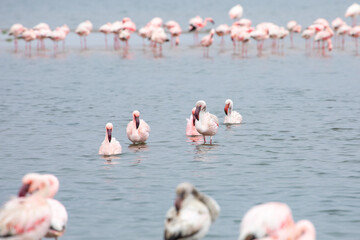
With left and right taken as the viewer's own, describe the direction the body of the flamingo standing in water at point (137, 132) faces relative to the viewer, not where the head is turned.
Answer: facing the viewer

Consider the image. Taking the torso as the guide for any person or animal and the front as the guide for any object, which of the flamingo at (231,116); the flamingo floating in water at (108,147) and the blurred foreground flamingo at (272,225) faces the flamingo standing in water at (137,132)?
the flamingo

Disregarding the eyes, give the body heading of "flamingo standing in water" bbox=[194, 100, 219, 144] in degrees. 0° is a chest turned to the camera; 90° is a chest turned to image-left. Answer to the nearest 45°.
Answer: approximately 45°

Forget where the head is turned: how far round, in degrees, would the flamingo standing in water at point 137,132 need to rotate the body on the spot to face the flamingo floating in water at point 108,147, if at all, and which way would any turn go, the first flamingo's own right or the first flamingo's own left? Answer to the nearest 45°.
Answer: approximately 45° to the first flamingo's own right

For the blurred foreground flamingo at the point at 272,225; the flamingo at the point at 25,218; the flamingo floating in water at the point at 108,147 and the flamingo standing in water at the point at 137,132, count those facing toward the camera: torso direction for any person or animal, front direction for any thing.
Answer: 2

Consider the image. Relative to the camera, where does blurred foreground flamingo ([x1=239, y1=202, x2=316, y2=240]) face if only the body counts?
to the viewer's right
